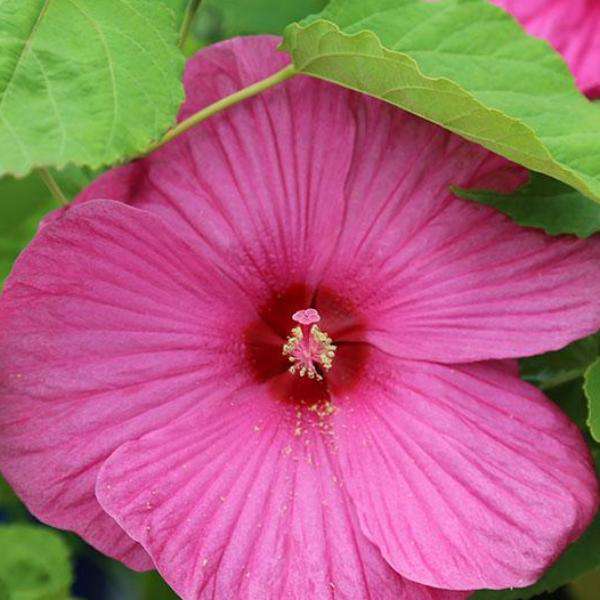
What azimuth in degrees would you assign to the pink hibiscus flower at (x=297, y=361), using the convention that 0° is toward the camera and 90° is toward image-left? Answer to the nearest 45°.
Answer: approximately 0°
